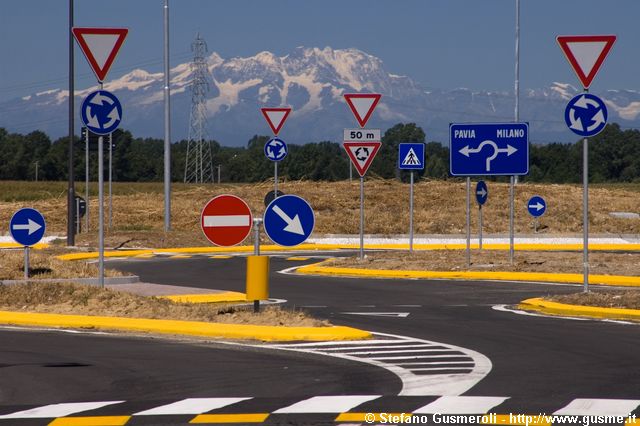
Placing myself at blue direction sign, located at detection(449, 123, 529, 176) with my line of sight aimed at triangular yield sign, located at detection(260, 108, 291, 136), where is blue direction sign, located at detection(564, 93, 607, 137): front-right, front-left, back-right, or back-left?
back-left

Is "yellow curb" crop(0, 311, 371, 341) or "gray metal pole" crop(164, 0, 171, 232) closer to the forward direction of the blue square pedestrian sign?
the yellow curb

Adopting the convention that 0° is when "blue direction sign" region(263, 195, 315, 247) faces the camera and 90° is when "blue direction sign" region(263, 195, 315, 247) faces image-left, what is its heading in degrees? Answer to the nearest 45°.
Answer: approximately 0°

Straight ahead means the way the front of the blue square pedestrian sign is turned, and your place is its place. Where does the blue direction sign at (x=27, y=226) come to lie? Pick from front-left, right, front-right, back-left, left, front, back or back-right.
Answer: front-right

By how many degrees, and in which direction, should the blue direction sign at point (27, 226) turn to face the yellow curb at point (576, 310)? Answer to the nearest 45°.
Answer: approximately 45° to its left

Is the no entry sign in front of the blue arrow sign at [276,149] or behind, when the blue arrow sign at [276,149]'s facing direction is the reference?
in front

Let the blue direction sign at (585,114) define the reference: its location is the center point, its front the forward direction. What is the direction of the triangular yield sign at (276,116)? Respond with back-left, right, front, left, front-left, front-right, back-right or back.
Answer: back-right

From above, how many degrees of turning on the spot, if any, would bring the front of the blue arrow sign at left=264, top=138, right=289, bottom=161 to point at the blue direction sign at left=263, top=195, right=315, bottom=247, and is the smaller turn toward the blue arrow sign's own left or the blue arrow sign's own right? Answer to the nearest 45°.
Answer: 0° — it already faces it
